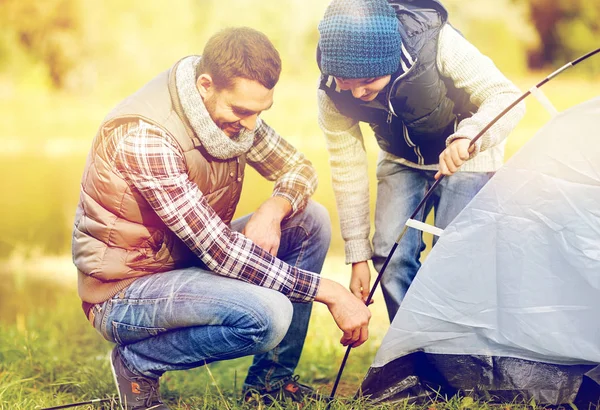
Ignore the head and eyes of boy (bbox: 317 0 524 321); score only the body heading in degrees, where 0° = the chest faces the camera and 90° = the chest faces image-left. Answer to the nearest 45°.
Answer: approximately 45°

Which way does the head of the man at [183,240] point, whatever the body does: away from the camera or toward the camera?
toward the camera

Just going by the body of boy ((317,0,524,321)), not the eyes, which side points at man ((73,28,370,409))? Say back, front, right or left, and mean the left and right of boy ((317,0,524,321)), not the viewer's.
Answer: front
